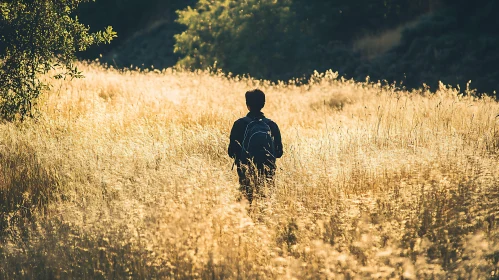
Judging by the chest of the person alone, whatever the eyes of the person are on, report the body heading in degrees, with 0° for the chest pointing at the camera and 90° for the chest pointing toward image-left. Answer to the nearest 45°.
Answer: approximately 180°

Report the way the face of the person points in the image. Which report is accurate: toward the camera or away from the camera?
away from the camera
